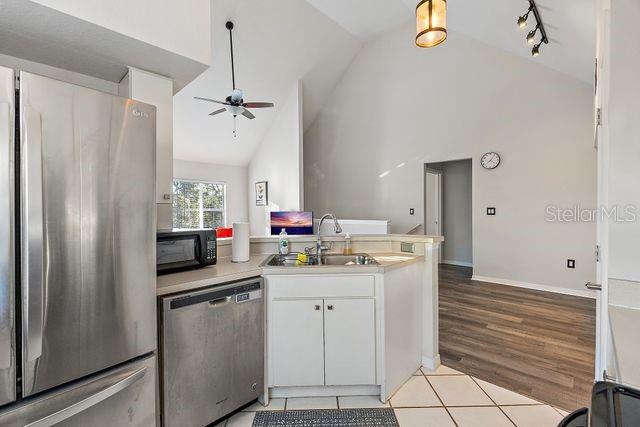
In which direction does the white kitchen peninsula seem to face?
toward the camera

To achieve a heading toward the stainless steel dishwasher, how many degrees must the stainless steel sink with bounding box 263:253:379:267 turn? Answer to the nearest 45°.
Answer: approximately 45° to its right

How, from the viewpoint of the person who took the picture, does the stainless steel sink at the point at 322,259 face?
facing the viewer

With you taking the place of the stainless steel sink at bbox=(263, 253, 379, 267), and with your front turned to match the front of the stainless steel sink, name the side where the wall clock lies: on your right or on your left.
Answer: on your left

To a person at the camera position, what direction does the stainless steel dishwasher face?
facing the viewer and to the right of the viewer

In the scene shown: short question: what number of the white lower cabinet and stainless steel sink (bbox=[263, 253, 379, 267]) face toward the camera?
2

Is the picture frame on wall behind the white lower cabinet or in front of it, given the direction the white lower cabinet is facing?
behind

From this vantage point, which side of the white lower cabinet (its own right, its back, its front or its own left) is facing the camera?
front

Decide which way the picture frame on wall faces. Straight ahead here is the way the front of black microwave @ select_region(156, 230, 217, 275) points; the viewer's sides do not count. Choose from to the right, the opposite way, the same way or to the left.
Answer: to the right

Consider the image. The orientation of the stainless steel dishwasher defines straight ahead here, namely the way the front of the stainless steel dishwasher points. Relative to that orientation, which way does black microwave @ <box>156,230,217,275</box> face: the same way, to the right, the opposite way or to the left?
the same way

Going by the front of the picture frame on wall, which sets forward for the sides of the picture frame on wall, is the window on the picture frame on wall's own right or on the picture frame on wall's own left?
on the picture frame on wall's own right

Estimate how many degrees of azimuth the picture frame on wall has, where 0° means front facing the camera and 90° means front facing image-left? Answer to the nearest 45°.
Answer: approximately 45°

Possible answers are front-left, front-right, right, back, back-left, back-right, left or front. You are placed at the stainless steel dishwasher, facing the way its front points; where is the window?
back-left

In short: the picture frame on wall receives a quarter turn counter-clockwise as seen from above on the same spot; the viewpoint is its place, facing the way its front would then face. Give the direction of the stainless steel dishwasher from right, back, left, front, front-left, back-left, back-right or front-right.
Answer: front-right
